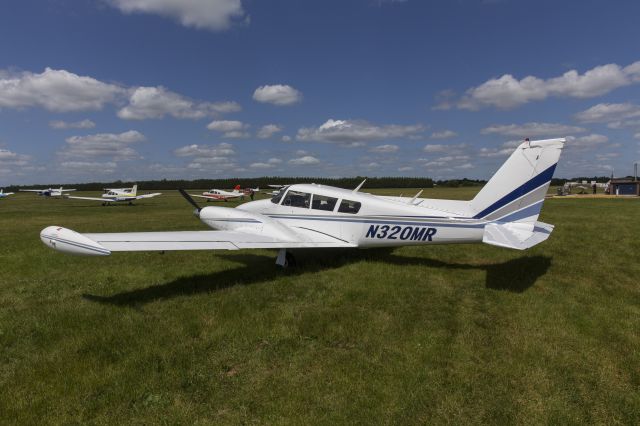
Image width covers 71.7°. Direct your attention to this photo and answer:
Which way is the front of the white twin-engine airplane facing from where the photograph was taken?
facing away from the viewer and to the left of the viewer
